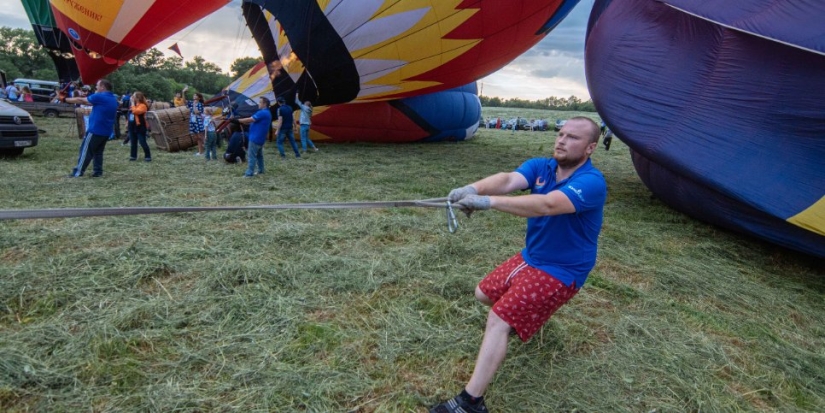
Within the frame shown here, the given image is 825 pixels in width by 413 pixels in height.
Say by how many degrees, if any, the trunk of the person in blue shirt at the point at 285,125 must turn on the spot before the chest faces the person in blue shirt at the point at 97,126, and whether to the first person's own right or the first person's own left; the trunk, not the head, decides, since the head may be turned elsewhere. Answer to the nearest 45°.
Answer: approximately 90° to the first person's own left

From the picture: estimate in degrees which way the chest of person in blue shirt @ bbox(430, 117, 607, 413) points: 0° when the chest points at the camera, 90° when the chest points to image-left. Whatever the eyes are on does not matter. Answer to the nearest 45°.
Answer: approximately 45°

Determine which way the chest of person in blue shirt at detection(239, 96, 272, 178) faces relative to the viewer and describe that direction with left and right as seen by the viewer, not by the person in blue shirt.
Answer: facing to the left of the viewer

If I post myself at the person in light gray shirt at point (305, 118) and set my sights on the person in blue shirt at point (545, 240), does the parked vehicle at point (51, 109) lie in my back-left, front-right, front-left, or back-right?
back-right

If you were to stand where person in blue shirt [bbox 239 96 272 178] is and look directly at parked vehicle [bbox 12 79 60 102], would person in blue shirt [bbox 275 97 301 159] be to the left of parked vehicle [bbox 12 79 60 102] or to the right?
right

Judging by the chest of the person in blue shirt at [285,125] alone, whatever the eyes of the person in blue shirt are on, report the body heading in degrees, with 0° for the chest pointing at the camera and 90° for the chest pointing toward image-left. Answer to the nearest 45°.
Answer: approximately 135°
